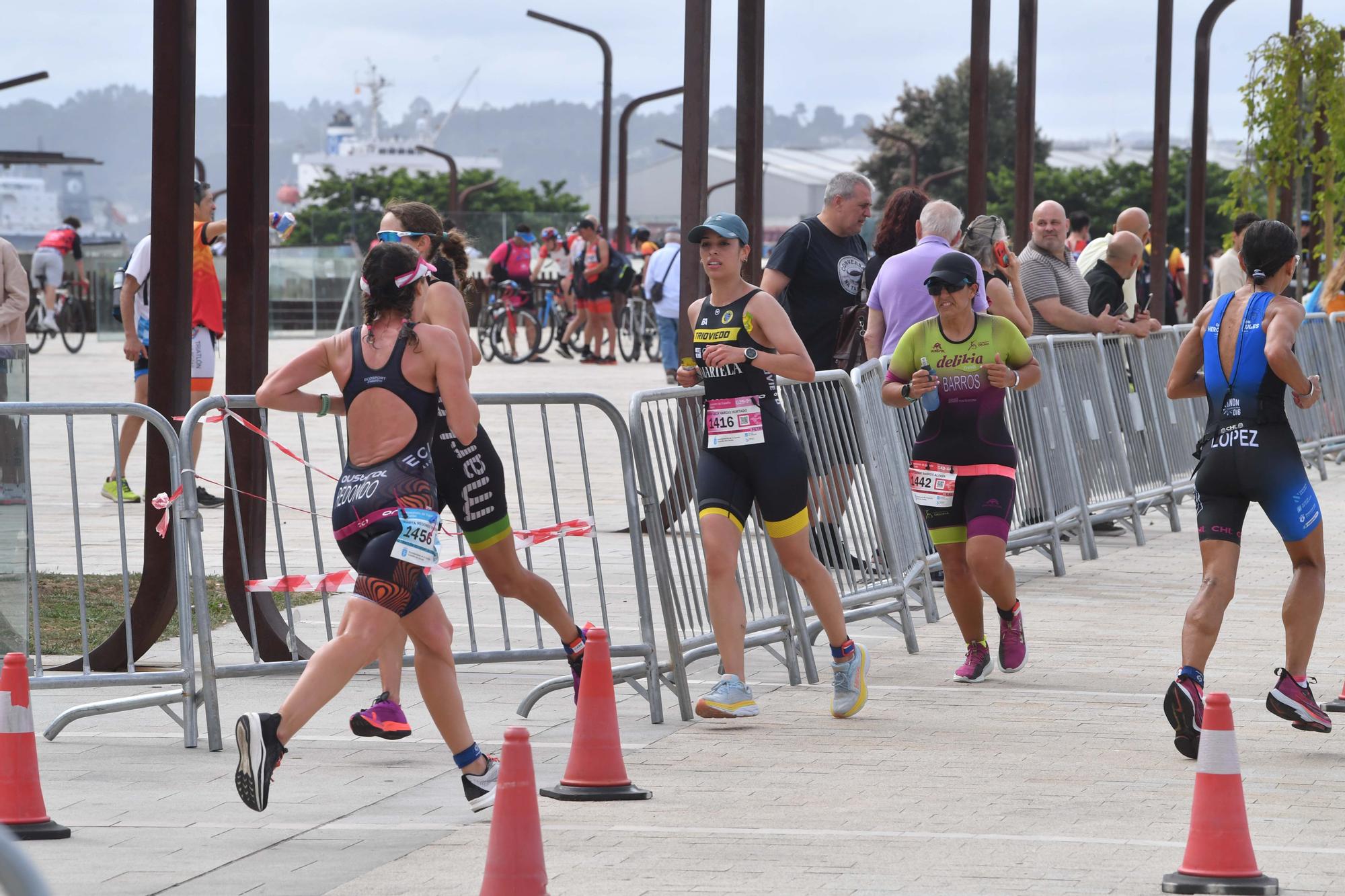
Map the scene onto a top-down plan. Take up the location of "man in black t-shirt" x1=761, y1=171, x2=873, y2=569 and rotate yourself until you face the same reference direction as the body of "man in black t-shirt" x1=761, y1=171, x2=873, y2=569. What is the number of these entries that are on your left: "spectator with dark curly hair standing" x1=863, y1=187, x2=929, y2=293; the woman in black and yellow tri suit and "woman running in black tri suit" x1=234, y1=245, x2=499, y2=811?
1

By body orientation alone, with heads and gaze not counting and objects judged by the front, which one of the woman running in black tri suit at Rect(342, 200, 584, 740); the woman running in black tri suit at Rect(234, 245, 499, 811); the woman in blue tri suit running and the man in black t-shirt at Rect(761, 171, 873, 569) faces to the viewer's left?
the woman running in black tri suit at Rect(342, 200, 584, 740)

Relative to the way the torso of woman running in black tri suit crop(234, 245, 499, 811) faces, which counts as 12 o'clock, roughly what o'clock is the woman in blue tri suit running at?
The woman in blue tri suit running is roughly at 1 o'clock from the woman running in black tri suit.

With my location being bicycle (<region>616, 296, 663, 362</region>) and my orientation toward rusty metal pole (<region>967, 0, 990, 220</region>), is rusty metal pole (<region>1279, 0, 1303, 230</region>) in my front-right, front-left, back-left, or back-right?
front-left

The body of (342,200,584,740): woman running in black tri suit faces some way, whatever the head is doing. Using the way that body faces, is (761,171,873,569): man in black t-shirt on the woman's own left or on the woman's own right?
on the woman's own right

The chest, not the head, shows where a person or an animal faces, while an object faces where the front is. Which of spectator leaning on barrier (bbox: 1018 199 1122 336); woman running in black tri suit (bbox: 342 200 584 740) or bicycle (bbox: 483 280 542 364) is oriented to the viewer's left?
the woman running in black tri suit

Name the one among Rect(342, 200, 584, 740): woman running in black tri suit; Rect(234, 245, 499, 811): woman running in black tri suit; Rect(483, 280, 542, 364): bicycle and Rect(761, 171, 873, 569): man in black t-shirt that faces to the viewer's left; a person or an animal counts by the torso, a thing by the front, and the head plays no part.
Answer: Rect(342, 200, 584, 740): woman running in black tri suit

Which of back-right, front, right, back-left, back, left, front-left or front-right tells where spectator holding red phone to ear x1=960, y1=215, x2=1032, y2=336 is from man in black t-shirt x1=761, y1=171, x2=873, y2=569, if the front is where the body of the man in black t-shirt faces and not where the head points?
left

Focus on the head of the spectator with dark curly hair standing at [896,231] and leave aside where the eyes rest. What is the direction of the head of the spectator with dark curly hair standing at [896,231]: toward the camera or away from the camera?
away from the camera

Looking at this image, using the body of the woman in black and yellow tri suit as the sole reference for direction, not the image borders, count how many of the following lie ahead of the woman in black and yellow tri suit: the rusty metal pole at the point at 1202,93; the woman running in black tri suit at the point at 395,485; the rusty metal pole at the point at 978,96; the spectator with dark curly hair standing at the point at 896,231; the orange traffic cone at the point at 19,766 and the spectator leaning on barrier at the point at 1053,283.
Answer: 2

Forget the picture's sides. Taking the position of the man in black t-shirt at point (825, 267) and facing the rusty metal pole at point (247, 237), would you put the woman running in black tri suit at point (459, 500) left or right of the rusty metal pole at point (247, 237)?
left

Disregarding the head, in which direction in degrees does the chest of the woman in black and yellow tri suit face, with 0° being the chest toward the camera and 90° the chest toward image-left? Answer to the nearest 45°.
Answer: approximately 45°

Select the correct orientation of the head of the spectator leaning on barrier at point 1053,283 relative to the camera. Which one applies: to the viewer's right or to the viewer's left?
to the viewer's left

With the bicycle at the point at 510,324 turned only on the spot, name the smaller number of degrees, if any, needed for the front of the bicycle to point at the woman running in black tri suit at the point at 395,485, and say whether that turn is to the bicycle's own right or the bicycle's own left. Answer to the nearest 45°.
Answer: approximately 45° to the bicycle's own right

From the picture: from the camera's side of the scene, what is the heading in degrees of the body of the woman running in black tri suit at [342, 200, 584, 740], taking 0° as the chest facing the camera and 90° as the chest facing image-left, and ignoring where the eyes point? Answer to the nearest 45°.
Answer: approximately 90°
